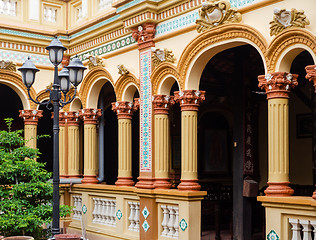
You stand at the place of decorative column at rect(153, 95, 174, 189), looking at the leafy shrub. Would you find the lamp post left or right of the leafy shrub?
left

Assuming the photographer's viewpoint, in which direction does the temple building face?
facing the viewer and to the left of the viewer
